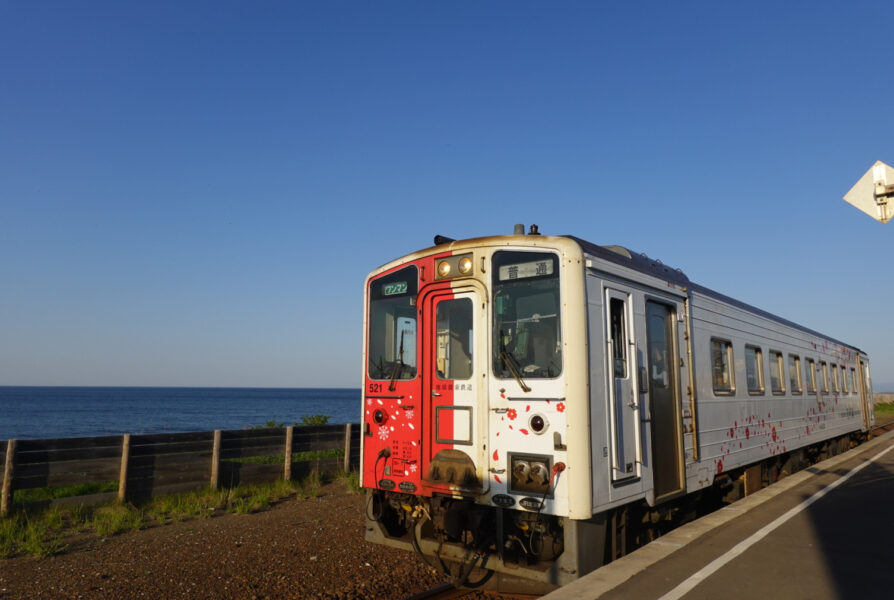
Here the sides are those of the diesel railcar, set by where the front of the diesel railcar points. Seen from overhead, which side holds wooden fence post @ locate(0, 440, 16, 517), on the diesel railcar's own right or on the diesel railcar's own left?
on the diesel railcar's own right

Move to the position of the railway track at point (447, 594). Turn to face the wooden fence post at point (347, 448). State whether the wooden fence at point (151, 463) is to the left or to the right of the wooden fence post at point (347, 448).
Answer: left

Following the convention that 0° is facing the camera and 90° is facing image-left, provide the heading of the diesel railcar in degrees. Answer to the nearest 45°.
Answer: approximately 45°

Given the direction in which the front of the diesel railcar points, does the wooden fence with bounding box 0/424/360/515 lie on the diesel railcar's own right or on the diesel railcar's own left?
on the diesel railcar's own right

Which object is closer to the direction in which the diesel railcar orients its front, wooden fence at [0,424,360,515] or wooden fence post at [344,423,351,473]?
the wooden fence

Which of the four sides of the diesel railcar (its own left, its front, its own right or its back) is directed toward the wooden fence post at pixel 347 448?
right
